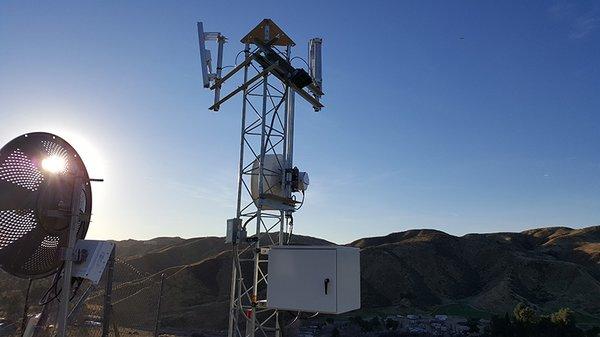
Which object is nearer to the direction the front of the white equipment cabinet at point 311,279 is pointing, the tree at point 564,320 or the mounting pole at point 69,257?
the mounting pole

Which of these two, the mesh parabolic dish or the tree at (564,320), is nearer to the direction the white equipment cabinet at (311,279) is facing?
the mesh parabolic dish

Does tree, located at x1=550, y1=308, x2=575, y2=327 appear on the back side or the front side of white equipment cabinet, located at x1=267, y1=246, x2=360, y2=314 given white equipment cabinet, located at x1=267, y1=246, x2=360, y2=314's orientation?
on the back side

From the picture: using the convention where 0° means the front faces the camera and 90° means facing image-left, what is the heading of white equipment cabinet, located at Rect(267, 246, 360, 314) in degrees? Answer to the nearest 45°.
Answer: approximately 45°

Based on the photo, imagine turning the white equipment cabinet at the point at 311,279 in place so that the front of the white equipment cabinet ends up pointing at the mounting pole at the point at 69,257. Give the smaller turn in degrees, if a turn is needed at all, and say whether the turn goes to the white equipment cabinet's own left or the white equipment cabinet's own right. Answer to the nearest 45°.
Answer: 0° — it already faces it
